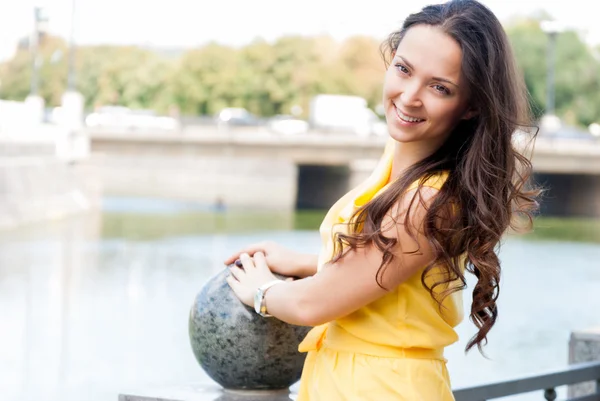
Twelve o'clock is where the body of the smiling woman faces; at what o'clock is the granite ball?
The granite ball is roughly at 12 o'clock from the smiling woman.

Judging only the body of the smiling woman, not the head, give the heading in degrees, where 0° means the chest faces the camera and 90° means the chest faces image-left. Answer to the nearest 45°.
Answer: approximately 90°

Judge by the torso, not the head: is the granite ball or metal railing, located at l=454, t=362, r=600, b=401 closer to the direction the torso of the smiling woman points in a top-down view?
the granite ball
